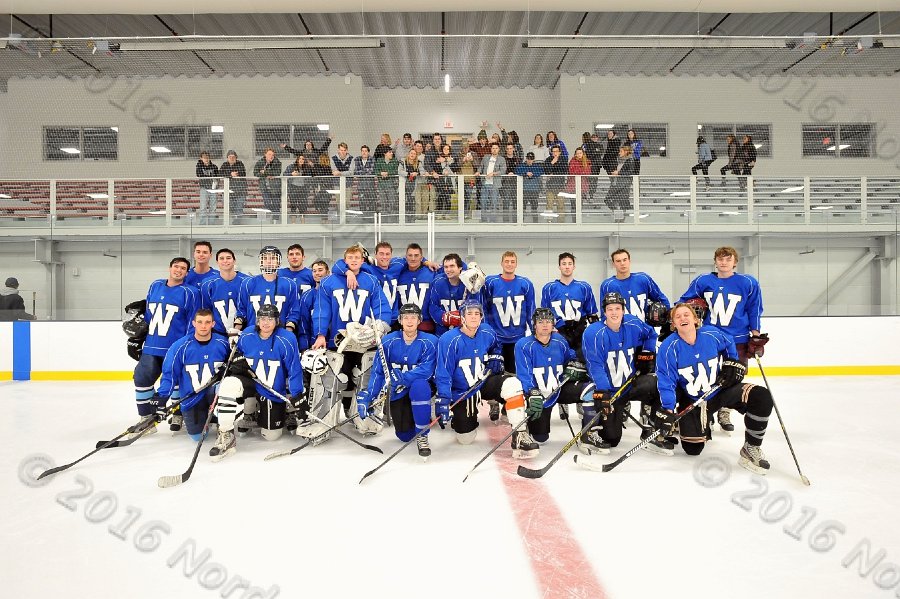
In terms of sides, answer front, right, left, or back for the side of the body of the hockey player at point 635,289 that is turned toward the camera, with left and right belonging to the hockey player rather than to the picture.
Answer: front

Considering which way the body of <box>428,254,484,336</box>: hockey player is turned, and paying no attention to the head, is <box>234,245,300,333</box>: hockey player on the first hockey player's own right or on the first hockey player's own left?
on the first hockey player's own right

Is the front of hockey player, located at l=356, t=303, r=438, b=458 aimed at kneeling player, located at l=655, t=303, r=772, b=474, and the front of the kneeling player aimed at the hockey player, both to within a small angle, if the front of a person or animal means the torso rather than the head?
no

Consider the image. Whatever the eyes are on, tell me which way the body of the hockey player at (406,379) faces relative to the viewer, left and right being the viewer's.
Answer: facing the viewer

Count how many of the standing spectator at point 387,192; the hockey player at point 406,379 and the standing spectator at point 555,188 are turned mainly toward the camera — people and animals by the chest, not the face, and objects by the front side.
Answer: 3

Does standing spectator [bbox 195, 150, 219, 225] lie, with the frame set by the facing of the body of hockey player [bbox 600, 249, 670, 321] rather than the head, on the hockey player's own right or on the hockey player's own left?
on the hockey player's own right

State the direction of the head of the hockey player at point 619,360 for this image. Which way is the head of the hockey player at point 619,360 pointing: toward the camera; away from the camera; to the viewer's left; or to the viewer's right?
toward the camera

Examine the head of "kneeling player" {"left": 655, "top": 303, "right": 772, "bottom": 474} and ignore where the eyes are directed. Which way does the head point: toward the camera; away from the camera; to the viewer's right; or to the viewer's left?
toward the camera

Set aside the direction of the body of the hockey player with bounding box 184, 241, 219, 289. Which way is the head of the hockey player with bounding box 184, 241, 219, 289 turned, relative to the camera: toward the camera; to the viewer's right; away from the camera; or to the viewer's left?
toward the camera

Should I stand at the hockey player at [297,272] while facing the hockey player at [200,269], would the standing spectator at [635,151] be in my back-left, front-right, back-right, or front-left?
back-right

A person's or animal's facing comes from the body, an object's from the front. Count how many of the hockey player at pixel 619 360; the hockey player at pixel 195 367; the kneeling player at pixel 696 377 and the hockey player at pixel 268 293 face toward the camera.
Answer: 4

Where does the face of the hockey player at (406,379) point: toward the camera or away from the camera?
toward the camera

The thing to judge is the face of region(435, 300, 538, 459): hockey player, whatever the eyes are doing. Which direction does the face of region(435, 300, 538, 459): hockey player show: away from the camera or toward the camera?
toward the camera

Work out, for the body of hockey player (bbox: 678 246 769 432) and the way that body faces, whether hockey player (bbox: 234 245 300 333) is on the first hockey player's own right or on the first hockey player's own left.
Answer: on the first hockey player's own right

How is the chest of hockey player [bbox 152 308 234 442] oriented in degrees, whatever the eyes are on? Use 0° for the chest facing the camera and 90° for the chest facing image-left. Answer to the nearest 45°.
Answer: approximately 0°

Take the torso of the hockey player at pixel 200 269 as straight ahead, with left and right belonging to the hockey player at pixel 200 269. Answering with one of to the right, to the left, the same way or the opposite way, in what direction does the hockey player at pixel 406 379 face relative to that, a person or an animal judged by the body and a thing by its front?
the same way

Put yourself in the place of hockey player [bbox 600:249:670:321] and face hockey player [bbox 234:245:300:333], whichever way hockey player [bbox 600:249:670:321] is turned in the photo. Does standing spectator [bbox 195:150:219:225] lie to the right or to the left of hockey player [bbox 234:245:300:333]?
right

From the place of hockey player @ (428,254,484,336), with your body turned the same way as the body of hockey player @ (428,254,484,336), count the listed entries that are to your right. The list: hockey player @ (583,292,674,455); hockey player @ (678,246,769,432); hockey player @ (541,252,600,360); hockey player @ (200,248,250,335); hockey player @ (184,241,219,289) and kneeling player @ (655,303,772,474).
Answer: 2

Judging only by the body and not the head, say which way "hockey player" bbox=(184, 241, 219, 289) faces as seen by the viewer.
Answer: toward the camera

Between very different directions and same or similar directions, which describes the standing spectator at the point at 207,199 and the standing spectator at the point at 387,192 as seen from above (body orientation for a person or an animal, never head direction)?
same or similar directions
